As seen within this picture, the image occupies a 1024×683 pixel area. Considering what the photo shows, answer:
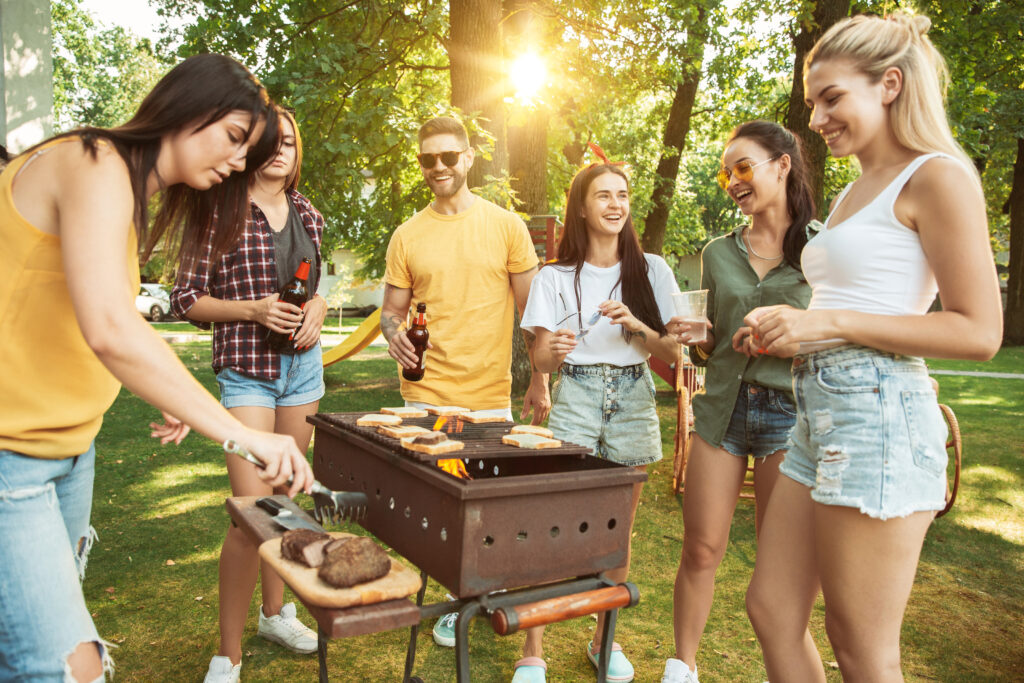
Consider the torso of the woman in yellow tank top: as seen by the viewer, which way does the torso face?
to the viewer's right

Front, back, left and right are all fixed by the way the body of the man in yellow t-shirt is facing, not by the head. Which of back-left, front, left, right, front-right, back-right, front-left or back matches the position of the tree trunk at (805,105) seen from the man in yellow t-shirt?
back-left

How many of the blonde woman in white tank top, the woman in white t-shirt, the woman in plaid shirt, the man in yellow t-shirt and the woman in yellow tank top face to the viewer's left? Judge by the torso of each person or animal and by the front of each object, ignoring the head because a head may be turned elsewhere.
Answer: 1

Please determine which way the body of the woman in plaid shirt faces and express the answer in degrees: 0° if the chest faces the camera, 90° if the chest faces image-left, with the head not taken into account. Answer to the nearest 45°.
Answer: approximately 315°

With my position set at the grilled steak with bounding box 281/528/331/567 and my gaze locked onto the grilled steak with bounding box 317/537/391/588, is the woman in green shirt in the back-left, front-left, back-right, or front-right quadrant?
front-left

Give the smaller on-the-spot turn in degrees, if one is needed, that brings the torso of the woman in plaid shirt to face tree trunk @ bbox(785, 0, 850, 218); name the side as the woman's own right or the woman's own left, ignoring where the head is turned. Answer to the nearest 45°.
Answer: approximately 90° to the woman's own left

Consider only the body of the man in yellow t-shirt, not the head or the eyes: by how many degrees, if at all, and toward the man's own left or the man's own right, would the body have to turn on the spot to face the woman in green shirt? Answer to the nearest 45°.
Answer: approximately 45° to the man's own left

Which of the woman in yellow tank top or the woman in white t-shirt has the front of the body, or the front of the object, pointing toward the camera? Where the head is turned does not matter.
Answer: the woman in white t-shirt

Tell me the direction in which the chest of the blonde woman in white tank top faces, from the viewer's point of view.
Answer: to the viewer's left

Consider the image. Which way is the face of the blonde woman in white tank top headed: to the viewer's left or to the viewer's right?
to the viewer's left

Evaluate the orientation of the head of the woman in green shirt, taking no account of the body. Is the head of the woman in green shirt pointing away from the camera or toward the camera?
toward the camera

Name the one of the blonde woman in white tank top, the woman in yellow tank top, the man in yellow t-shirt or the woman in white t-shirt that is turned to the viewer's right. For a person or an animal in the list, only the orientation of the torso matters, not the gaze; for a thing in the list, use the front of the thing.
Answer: the woman in yellow tank top

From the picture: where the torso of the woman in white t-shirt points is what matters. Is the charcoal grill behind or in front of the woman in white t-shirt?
in front

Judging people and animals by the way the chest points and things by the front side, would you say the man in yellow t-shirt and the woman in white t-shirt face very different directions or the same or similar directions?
same or similar directions

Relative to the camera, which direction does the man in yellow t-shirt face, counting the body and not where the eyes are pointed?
toward the camera

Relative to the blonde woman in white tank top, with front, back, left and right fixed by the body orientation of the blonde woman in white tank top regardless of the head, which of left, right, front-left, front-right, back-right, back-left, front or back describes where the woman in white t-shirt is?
front-right

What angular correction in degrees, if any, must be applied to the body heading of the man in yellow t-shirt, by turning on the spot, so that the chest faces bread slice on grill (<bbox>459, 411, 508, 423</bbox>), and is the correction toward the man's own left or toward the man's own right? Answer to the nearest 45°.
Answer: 0° — they already face it

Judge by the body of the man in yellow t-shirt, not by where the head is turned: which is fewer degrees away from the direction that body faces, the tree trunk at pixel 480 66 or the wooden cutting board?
the wooden cutting board

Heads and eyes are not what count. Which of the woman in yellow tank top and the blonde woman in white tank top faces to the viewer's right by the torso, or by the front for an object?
the woman in yellow tank top

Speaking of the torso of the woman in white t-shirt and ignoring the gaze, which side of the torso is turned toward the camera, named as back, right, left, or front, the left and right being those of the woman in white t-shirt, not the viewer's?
front
